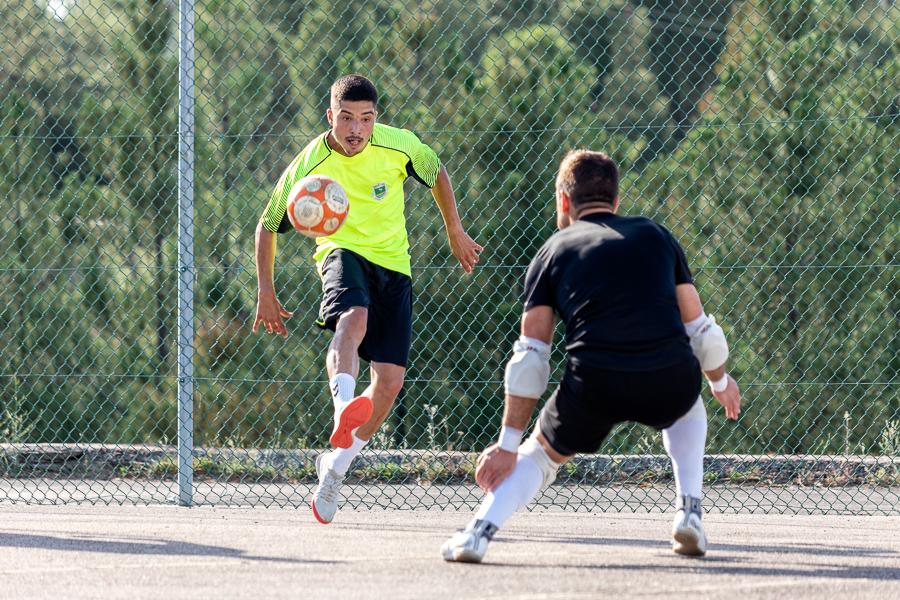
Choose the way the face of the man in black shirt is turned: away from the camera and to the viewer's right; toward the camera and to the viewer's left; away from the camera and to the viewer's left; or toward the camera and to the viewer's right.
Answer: away from the camera and to the viewer's left

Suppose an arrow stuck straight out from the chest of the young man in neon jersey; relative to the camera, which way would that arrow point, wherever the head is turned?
toward the camera

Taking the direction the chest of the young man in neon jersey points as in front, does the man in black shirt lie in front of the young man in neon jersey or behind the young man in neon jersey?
in front

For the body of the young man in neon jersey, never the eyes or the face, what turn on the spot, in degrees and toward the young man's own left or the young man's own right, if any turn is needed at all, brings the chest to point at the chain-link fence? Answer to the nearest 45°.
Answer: approximately 180°

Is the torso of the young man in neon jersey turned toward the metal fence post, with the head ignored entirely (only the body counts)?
no

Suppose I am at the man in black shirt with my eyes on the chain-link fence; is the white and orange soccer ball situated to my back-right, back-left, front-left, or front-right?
front-left
